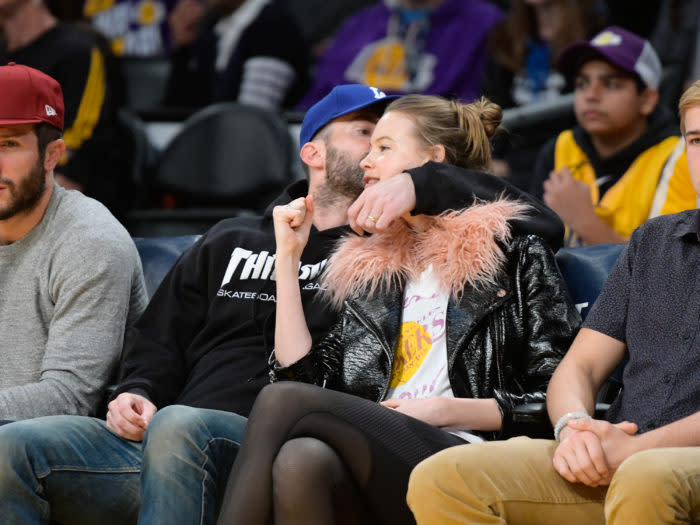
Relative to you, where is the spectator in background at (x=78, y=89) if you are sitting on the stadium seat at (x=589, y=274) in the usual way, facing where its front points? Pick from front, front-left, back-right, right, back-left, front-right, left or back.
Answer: right

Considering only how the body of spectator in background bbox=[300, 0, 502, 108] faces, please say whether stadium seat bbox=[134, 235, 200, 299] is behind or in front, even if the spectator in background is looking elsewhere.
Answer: in front

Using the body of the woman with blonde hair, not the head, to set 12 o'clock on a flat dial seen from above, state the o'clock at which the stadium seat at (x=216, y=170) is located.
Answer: The stadium seat is roughly at 4 o'clock from the woman with blonde hair.

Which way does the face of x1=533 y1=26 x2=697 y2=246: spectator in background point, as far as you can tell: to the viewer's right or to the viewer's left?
to the viewer's left

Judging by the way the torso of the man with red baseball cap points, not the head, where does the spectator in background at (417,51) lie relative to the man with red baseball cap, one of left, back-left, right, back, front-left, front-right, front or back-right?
back

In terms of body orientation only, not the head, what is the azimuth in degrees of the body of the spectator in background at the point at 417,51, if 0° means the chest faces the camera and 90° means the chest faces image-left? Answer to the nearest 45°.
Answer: approximately 0°

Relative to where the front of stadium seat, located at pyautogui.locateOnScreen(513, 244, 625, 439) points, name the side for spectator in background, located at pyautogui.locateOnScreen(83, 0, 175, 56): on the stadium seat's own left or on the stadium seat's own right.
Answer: on the stadium seat's own right

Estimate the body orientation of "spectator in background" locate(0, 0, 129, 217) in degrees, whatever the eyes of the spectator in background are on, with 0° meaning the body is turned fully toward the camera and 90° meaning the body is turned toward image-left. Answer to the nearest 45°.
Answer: approximately 45°

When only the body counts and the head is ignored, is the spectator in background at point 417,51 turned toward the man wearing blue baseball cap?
yes

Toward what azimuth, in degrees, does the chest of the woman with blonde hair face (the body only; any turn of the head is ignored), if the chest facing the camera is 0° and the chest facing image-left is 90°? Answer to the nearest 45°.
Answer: approximately 45°

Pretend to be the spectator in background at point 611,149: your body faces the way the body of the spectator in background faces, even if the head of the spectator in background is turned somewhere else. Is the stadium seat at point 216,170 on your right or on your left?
on your right

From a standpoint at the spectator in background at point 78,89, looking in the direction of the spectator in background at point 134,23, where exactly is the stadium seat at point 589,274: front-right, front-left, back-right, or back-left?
back-right

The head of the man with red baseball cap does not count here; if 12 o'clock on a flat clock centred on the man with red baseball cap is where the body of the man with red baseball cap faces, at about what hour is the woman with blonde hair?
The woman with blonde hair is roughly at 9 o'clock from the man with red baseball cap.
